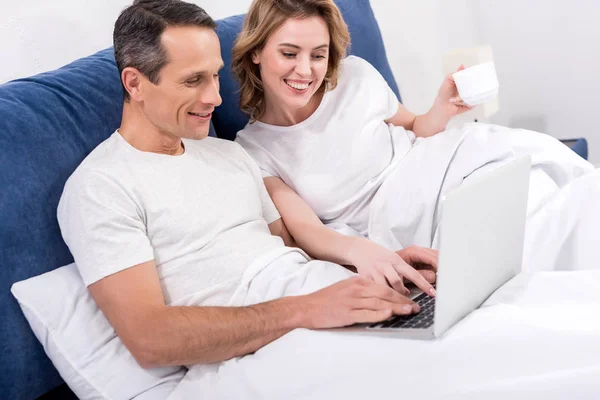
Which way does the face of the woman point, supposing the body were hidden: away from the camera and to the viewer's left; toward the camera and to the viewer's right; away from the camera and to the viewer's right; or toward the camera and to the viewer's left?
toward the camera and to the viewer's right

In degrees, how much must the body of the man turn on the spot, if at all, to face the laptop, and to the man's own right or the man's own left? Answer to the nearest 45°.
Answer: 0° — they already face it

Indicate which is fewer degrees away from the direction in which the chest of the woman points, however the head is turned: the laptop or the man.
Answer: the laptop

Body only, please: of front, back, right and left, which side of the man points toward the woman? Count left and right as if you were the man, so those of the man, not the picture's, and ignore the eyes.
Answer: left

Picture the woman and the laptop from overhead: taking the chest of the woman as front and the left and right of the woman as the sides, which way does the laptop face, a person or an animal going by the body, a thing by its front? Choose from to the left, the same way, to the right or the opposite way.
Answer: the opposite way

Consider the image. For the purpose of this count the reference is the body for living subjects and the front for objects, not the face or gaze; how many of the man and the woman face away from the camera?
0

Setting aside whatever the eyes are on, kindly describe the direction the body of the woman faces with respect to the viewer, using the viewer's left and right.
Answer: facing the viewer and to the right of the viewer

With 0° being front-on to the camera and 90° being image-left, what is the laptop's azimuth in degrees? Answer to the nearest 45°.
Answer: approximately 135°

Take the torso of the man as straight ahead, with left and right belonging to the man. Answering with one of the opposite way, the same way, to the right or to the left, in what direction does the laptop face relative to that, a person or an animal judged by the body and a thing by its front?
the opposite way

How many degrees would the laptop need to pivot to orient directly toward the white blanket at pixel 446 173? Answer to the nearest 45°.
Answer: approximately 45° to its right

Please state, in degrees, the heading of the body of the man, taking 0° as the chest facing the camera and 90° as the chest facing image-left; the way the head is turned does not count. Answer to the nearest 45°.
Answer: approximately 315°
